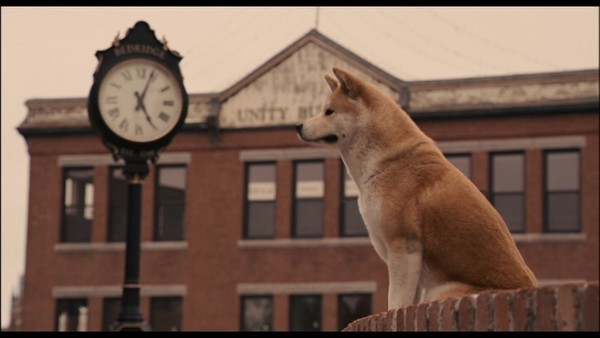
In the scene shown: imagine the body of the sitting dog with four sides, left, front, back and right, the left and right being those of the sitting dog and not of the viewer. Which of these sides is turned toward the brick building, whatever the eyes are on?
right

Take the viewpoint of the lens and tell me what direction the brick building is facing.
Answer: facing the viewer

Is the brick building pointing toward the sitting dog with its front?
yes

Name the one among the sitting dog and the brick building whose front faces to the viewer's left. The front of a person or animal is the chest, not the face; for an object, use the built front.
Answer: the sitting dog

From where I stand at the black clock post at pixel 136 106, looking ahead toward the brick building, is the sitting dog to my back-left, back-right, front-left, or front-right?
back-right

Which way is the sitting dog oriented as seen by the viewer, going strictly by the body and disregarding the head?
to the viewer's left

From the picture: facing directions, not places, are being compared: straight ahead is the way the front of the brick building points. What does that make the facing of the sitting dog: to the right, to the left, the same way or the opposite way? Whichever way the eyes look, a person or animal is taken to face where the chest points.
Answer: to the right

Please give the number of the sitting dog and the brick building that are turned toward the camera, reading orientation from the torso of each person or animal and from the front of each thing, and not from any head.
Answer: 1

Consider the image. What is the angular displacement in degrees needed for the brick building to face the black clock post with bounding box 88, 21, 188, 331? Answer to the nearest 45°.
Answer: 0° — it already faces it

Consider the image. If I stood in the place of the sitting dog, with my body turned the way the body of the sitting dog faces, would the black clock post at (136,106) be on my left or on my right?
on my right
